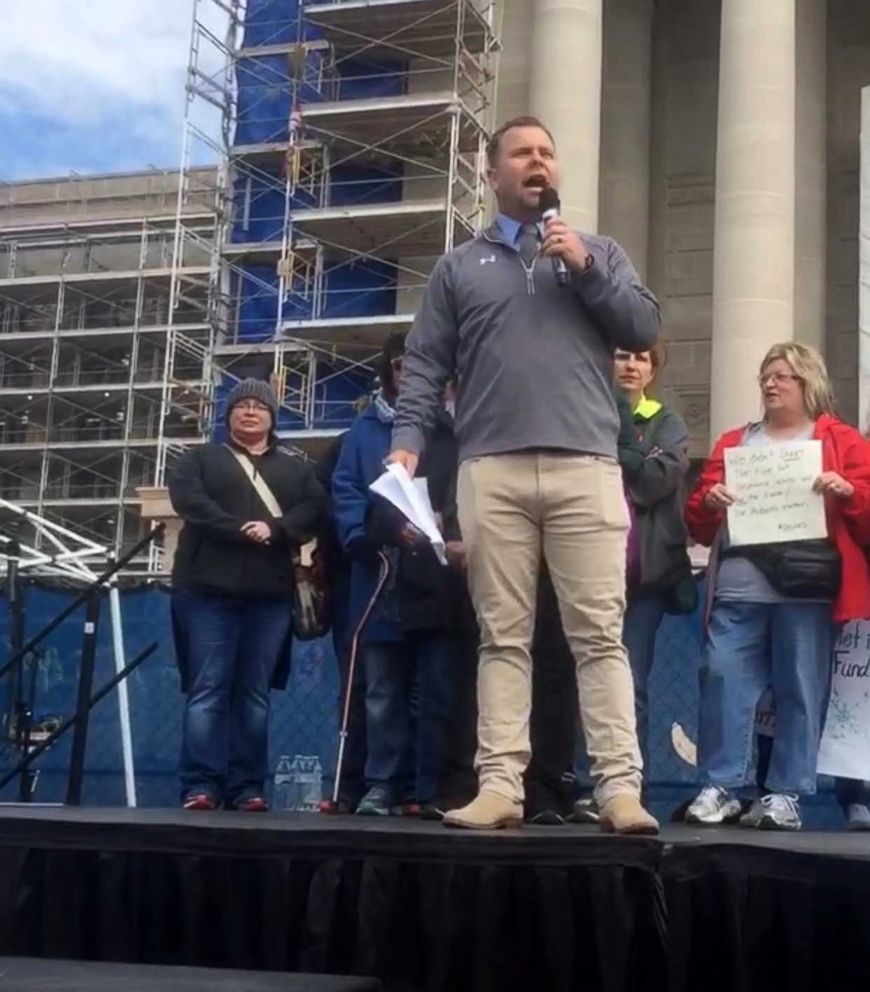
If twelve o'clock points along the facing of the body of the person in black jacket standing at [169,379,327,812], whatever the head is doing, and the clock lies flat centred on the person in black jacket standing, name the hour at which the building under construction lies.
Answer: The building under construction is roughly at 6 o'clock from the person in black jacket standing.

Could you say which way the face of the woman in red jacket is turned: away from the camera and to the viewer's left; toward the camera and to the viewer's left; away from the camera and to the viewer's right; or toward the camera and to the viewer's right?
toward the camera and to the viewer's left

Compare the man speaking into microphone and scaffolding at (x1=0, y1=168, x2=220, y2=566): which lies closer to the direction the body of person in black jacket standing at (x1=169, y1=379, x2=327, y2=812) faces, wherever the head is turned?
the man speaking into microphone

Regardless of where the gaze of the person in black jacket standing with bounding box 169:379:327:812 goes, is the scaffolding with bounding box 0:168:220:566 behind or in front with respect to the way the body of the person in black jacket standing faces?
behind

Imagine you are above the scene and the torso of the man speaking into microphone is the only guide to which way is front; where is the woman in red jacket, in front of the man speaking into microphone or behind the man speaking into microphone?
behind

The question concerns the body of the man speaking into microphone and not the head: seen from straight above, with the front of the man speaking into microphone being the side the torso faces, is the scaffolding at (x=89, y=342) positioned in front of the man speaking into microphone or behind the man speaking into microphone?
behind

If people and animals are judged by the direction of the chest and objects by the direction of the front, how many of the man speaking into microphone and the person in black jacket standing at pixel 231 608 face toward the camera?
2

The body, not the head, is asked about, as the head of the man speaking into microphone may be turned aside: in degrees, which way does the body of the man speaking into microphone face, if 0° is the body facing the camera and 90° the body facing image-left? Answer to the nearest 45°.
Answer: approximately 0°

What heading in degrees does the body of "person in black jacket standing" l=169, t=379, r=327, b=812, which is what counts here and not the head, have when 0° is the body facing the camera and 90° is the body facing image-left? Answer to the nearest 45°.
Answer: approximately 0°
